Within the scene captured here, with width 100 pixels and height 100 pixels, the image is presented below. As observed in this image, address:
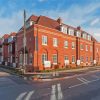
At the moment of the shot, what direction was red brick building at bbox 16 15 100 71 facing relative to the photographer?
facing the viewer and to the right of the viewer
